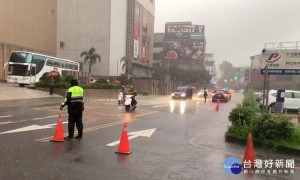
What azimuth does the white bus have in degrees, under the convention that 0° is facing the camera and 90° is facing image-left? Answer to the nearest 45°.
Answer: approximately 45°

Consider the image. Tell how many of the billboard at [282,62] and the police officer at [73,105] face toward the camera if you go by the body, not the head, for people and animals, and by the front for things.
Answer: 1

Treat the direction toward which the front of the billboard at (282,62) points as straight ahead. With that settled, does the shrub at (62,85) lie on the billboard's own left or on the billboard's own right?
on the billboard's own right

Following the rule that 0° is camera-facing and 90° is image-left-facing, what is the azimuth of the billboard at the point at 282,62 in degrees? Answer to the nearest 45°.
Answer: approximately 0°

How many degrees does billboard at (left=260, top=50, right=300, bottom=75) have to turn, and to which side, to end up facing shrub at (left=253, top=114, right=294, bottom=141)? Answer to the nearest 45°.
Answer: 0° — it already faces it

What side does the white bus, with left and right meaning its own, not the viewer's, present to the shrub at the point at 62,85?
left

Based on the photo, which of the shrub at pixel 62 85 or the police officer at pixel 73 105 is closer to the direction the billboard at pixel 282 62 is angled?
the police officer
